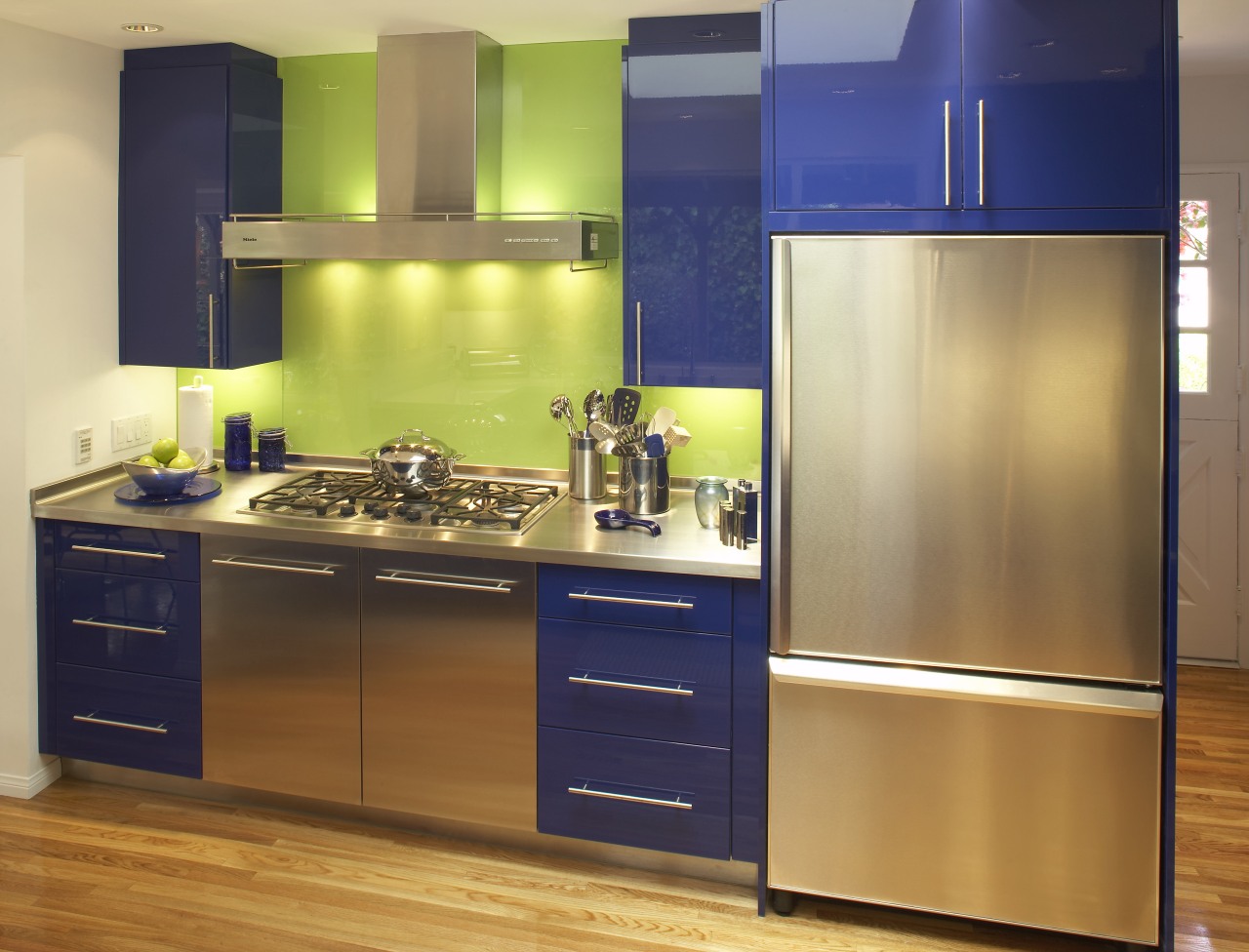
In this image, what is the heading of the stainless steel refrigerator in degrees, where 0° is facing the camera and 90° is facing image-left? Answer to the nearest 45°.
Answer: approximately 0°

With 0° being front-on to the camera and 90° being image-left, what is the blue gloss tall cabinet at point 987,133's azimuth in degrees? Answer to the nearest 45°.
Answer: approximately 0°

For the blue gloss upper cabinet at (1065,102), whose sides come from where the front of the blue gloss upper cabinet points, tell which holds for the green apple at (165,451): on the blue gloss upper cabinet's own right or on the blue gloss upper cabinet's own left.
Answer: on the blue gloss upper cabinet's own right
